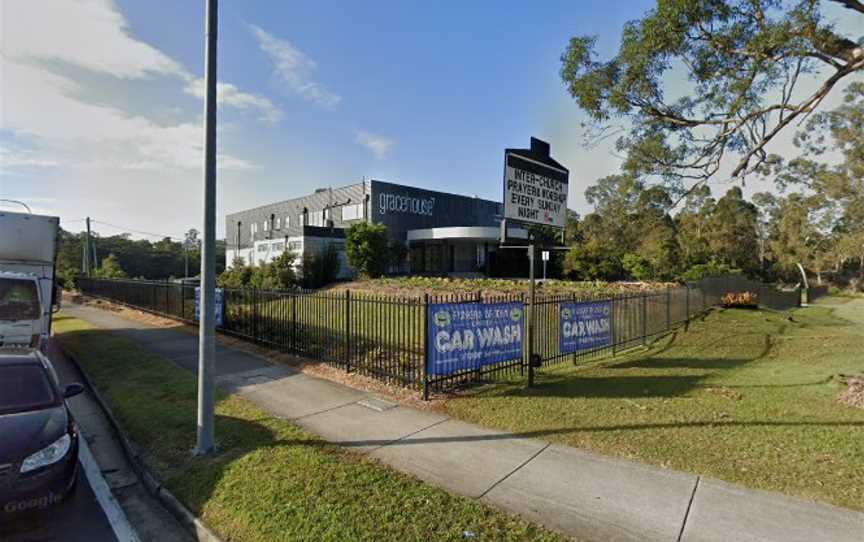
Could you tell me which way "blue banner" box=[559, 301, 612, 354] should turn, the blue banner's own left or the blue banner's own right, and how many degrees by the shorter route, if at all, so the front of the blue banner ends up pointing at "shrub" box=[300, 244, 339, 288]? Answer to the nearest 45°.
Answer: approximately 180°

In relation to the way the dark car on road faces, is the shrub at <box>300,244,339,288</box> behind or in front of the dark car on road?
behind

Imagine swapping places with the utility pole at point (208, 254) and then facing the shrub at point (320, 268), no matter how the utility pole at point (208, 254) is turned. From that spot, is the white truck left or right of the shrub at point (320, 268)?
left

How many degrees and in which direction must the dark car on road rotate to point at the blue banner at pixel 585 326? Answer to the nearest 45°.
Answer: approximately 90° to its left

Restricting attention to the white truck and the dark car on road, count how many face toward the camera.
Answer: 2

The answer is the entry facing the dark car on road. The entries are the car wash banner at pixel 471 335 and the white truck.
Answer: the white truck

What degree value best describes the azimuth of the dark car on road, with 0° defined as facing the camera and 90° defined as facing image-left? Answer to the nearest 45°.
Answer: approximately 0°

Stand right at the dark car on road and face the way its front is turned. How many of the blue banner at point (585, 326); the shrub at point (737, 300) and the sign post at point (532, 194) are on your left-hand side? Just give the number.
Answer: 3

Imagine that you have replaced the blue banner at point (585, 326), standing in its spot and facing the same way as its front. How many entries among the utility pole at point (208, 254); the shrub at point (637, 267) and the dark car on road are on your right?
2

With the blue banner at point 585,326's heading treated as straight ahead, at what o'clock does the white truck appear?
The white truck is roughly at 4 o'clock from the blue banner.
